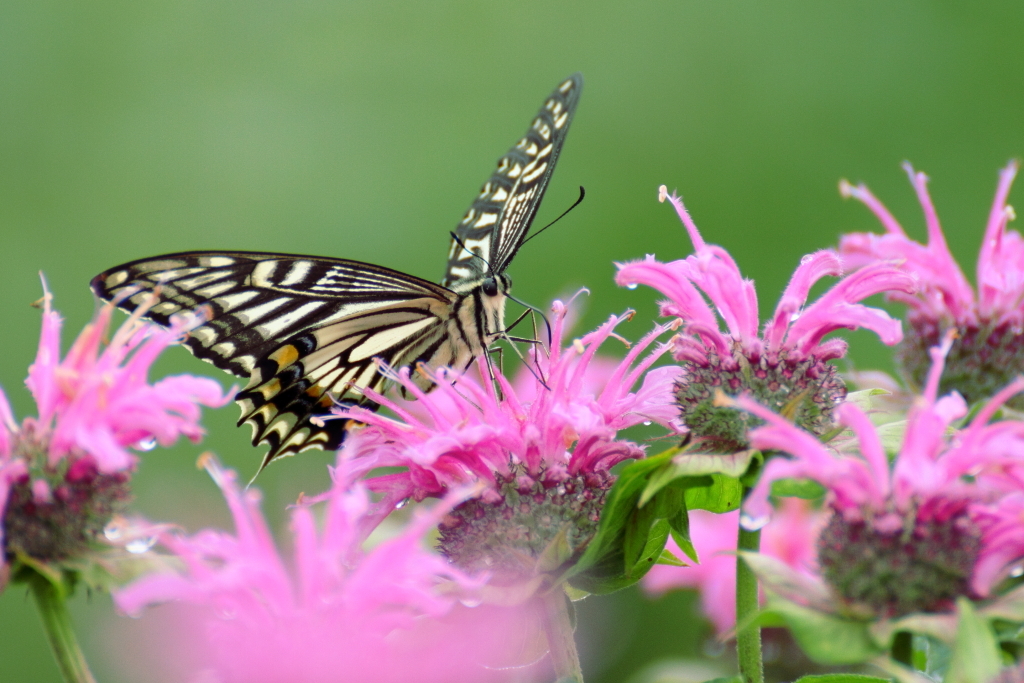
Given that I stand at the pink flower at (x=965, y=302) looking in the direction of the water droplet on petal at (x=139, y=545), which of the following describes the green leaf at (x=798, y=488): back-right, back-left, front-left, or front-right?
front-left

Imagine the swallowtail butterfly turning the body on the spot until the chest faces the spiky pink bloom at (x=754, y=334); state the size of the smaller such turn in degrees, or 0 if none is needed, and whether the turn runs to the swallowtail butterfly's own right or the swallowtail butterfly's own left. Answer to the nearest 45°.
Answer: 0° — it already faces it

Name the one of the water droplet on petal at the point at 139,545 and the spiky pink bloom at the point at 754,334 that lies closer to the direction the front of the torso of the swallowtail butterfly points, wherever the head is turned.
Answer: the spiky pink bloom

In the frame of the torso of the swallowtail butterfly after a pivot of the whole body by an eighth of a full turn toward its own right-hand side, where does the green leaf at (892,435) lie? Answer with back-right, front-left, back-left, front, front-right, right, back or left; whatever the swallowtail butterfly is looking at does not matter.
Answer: front-left

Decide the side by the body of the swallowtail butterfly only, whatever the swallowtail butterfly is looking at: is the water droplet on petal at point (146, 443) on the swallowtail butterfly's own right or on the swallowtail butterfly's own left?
on the swallowtail butterfly's own right

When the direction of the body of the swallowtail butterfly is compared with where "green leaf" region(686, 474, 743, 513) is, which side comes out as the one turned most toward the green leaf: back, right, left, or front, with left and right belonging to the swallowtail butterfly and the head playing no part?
front

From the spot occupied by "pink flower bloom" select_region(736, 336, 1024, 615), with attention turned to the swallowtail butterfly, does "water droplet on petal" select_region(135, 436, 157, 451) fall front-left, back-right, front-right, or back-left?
front-left

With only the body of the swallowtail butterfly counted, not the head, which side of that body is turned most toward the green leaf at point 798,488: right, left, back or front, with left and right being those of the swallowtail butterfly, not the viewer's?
front

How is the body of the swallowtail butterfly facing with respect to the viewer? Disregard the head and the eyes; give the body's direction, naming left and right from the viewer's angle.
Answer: facing the viewer and to the right of the viewer

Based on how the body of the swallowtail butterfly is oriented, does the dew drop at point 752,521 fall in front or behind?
in front
